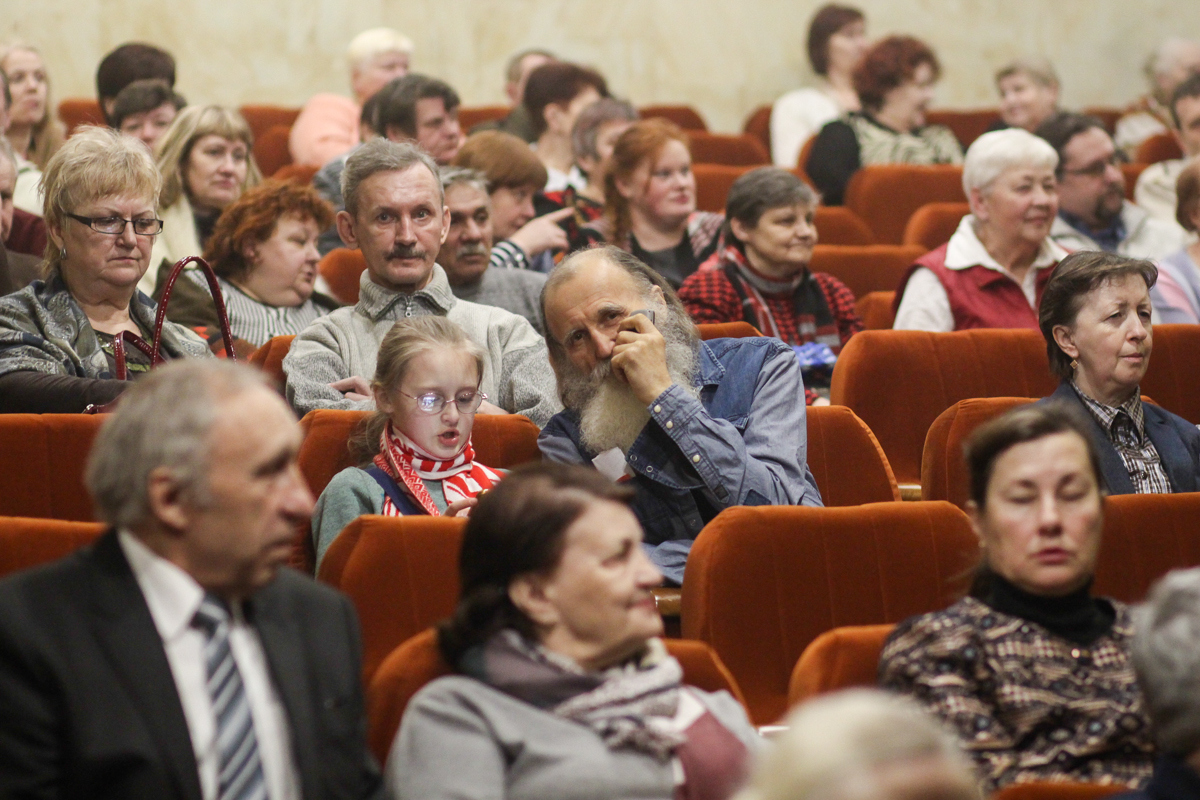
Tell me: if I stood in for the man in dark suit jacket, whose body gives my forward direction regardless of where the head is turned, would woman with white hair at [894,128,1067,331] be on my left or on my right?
on my left

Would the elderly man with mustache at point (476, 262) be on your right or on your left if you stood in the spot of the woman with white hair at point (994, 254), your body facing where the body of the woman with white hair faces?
on your right

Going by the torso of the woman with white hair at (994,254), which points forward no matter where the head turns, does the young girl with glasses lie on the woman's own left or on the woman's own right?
on the woman's own right

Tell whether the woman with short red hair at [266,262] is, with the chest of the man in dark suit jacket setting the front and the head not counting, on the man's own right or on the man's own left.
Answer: on the man's own left

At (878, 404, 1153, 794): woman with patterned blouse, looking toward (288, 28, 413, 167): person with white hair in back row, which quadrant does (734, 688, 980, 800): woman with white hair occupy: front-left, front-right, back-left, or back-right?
back-left

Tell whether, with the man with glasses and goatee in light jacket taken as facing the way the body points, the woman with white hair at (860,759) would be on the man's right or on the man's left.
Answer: on the man's right

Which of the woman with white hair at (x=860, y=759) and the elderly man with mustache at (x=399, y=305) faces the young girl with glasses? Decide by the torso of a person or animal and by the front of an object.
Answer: the elderly man with mustache

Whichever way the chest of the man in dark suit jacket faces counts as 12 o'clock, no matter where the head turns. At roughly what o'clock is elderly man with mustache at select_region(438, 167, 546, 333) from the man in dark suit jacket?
The elderly man with mustache is roughly at 8 o'clock from the man in dark suit jacket.

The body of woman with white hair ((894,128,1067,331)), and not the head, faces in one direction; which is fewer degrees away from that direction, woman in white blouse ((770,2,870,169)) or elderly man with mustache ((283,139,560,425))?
the elderly man with mustache
